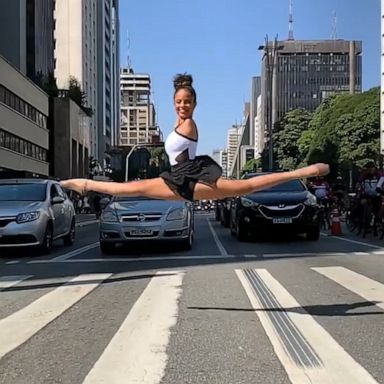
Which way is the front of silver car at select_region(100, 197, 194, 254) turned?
toward the camera

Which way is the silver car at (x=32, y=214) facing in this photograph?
toward the camera

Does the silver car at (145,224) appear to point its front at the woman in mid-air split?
yes

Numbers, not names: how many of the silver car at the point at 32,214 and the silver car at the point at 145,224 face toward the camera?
2

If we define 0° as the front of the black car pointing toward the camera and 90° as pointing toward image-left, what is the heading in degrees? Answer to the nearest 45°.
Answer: approximately 0°

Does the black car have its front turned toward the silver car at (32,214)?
no

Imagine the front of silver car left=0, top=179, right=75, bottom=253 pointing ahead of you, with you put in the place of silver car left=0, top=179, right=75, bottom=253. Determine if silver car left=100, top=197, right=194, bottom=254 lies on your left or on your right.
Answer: on your left

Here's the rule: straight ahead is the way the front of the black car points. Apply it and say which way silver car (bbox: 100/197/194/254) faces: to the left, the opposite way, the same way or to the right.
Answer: the same way

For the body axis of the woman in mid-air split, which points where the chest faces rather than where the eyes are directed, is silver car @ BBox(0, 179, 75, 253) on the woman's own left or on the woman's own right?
on the woman's own right

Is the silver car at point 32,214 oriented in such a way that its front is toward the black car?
no

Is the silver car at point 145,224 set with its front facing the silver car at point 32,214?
no

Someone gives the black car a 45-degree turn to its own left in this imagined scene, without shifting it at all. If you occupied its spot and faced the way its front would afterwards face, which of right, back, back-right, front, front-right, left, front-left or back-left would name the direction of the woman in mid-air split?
front-right
